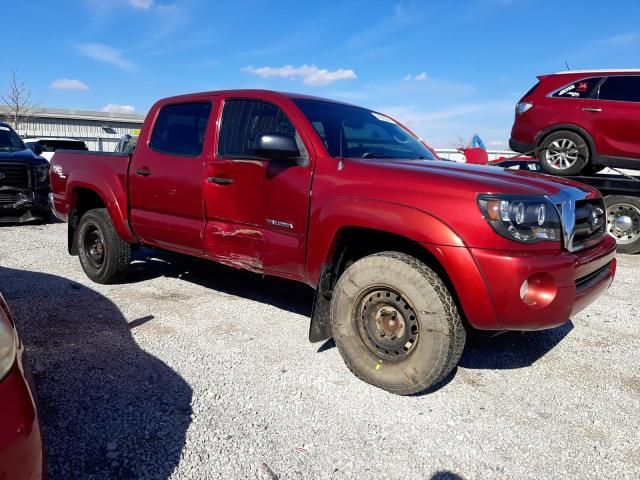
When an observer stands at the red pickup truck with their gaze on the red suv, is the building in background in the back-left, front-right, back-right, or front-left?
front-left

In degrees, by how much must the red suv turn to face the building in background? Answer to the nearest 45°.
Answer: approximately 135° to its left

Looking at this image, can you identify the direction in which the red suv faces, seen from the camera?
facing to the right of the viewer

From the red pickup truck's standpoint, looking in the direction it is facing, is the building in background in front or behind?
behind

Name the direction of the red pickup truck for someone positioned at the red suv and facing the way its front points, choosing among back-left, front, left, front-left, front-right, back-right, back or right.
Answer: right

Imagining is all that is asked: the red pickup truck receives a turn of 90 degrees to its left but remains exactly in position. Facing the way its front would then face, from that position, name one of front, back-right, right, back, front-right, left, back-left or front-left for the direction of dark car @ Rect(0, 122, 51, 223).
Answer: left

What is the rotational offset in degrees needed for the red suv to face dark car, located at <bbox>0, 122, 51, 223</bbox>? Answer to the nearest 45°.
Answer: approximately 180°

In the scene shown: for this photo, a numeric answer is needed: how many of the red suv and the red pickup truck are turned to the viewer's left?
0

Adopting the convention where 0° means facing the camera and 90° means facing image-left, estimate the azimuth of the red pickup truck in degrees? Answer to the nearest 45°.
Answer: approximately 315°
